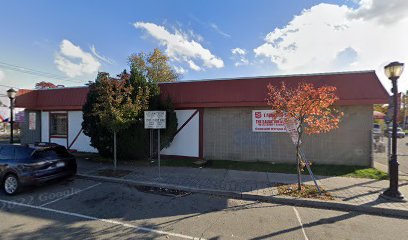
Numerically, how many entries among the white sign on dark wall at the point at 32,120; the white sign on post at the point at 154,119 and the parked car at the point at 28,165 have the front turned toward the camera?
2

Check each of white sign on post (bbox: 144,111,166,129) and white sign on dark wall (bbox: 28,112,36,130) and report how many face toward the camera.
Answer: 2

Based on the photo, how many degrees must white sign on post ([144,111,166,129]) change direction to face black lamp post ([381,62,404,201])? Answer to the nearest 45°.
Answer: approximately 45° to its left

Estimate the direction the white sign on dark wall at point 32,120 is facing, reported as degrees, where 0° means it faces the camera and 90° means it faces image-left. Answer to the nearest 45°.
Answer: approximately 0°
